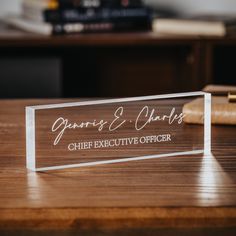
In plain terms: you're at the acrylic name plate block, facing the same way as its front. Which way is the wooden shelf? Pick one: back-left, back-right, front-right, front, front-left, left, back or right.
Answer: back-left

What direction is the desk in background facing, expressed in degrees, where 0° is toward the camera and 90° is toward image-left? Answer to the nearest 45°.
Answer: approximately 0°

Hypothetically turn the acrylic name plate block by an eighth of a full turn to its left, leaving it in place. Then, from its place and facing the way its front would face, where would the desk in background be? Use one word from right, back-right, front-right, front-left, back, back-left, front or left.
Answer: left

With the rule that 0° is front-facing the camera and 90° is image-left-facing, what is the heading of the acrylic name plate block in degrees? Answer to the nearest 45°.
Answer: approximately 315°
